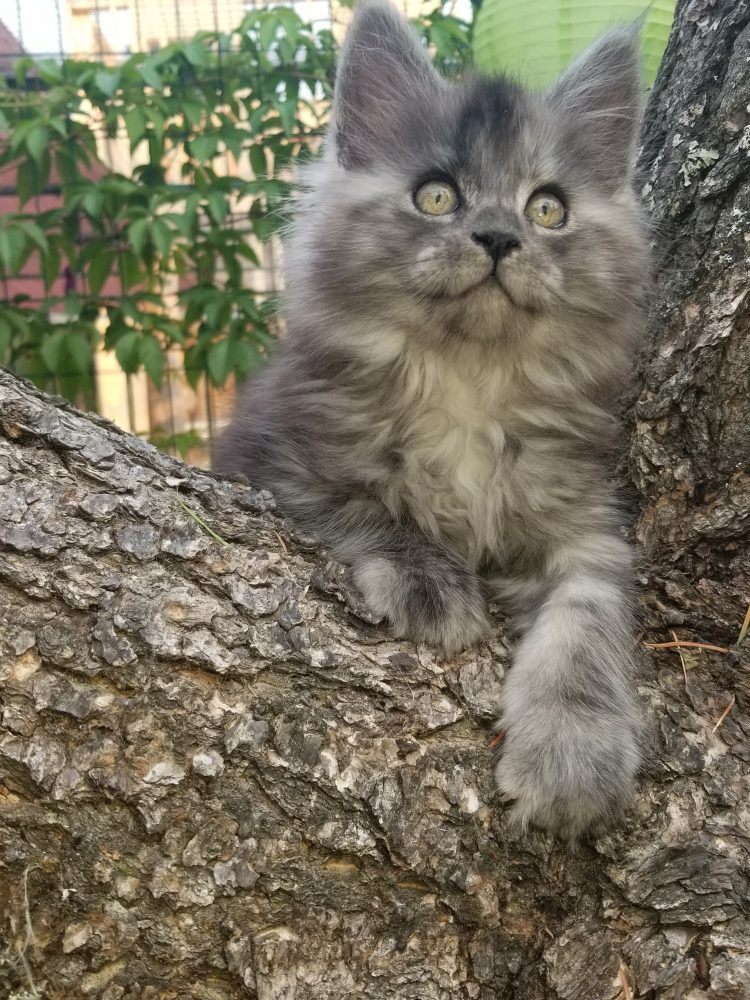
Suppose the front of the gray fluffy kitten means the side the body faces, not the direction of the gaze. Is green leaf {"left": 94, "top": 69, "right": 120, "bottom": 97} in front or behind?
behind

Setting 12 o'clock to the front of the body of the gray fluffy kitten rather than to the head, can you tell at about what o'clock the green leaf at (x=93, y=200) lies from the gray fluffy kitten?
The green leaf is roughly at 5 o'clock from the gray fluffy kitten.

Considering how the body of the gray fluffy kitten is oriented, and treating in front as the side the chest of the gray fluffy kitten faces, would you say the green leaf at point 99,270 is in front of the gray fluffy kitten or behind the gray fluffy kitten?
behind

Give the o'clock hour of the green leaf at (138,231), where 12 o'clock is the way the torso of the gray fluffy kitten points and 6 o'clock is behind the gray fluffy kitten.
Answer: The green leaf is roughly at 5 o'clock from the gray fluffy kitten.

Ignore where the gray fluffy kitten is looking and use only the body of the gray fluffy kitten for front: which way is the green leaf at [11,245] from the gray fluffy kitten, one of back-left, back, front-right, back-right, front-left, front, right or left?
back-right

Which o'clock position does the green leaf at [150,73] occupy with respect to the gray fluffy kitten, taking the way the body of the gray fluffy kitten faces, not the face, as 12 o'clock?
The green leaf is roughly at 5 o'clock from the gray fluffy kitten.

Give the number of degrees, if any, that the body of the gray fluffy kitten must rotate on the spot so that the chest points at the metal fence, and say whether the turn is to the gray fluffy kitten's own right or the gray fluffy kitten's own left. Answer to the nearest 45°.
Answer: approximately 135° to the gray fluffy kitten's own right

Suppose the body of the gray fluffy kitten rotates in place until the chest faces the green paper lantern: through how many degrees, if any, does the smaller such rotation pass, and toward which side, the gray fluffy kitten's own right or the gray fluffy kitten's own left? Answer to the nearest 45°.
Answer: approximately 180°

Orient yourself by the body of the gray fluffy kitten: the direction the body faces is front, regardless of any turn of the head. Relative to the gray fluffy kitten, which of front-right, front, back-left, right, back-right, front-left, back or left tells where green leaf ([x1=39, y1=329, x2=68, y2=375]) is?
back-right

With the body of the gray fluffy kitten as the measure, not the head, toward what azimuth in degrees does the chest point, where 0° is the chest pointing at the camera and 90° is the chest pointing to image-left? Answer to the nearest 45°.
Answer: approximately 0°

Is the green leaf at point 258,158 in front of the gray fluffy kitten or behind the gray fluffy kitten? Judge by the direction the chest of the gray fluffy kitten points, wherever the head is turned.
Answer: behind

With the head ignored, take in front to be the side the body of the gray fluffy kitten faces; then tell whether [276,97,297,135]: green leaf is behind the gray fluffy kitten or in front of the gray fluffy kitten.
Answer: behind
